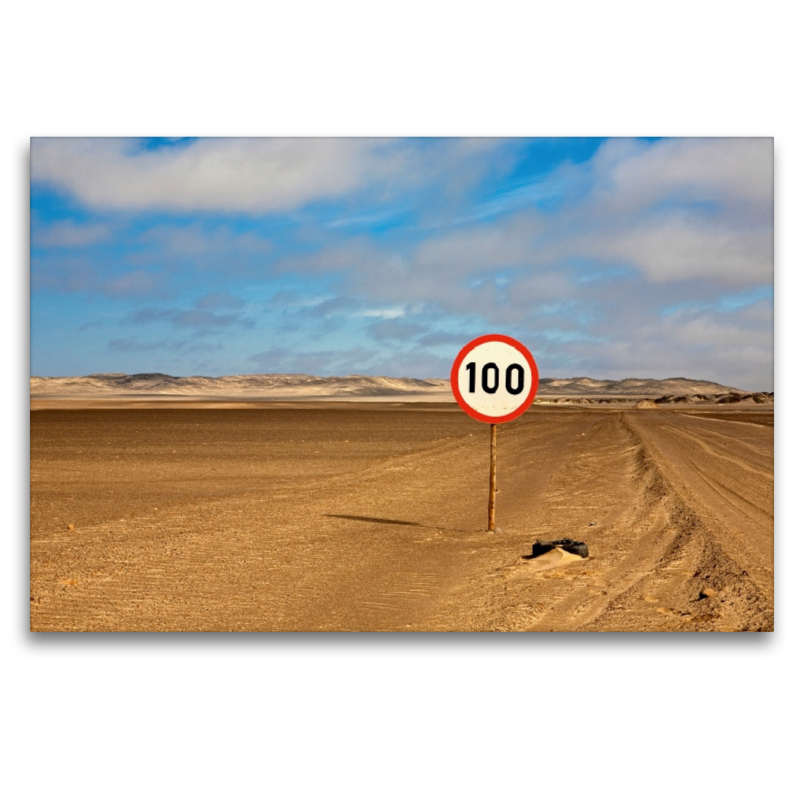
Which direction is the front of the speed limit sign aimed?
toward the camera

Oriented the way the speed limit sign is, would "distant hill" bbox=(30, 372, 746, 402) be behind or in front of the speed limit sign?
behind

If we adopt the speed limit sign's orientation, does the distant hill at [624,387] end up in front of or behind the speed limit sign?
behind
